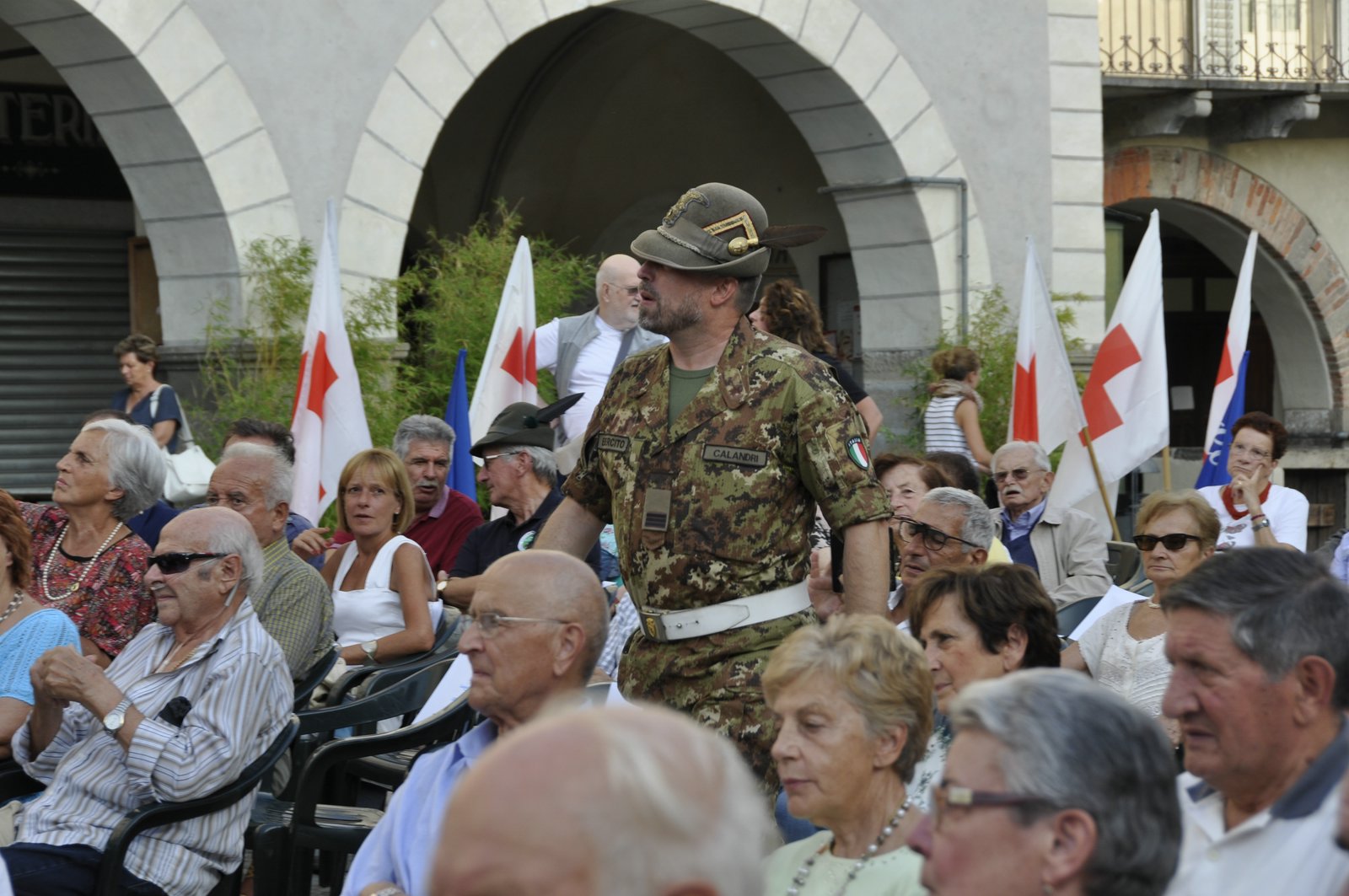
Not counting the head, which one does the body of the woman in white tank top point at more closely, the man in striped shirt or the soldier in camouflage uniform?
the man in striped shirt

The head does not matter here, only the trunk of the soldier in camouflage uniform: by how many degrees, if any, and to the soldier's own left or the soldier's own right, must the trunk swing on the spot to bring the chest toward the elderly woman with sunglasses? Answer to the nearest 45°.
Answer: approximately 180°

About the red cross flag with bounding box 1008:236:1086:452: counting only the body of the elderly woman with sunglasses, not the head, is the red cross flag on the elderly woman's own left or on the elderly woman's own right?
on the elderly woman's own right

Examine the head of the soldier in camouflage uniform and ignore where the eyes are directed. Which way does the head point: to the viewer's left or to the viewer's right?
to the viewer's left

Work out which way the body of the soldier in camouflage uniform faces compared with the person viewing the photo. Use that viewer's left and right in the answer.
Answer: facing the viewer and to the left of the viewer

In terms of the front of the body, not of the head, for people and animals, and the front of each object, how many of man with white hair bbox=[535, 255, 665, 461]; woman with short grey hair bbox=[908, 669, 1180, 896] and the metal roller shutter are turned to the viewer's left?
1

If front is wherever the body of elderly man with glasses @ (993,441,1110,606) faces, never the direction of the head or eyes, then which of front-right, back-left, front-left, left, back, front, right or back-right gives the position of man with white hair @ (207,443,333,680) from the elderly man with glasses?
front

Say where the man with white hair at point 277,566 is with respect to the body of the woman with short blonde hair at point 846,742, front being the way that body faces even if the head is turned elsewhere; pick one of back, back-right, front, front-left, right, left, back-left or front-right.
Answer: right

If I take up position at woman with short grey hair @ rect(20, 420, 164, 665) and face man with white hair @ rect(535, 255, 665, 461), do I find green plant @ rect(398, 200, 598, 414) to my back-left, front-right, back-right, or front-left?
front-left

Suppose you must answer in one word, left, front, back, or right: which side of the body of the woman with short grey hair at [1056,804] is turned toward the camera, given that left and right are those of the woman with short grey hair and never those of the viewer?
left

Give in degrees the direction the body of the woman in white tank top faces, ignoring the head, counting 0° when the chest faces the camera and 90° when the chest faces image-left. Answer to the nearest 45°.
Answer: approximately 45°

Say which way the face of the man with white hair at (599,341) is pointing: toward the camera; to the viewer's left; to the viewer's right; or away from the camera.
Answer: to the viewer's right

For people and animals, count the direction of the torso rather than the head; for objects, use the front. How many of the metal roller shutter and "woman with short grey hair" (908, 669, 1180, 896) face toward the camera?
1

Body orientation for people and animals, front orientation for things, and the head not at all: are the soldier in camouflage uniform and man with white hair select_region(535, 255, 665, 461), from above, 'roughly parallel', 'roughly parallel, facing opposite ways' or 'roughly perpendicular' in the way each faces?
roughly perpendicular
